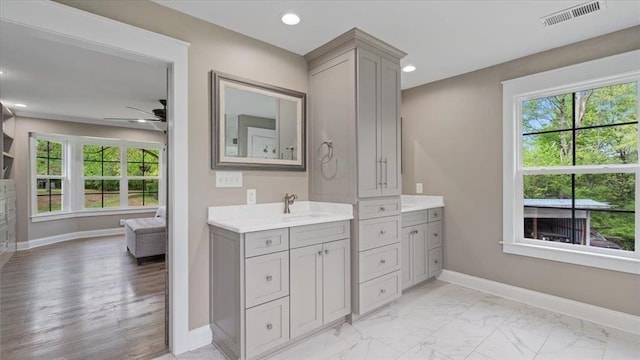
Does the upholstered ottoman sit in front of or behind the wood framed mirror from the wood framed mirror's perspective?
behind

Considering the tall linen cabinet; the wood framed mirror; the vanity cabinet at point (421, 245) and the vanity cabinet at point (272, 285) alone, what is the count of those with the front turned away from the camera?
0

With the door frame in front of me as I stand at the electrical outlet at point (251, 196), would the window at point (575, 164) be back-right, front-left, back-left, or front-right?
back-left

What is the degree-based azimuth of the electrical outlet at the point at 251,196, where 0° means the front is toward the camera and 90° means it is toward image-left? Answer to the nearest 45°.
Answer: approximately 315°

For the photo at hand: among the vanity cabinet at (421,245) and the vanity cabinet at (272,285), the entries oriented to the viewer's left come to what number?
0

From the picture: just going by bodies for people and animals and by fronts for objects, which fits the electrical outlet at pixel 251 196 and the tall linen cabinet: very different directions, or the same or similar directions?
same or similar directions

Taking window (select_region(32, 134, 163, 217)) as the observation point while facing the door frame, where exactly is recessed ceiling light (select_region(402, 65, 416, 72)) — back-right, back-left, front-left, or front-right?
front-left

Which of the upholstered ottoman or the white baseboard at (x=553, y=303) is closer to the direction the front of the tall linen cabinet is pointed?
the white baseboard

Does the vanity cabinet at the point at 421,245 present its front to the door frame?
no

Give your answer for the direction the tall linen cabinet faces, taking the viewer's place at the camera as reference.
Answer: facing the viewer and to the right of the viewer

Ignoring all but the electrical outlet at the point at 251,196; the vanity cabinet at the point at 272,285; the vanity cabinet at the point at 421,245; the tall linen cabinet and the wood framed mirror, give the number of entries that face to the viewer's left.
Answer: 0

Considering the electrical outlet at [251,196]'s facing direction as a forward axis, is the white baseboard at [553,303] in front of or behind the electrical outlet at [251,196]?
in front

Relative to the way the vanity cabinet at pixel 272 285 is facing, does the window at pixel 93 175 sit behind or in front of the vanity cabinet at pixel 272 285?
behind
